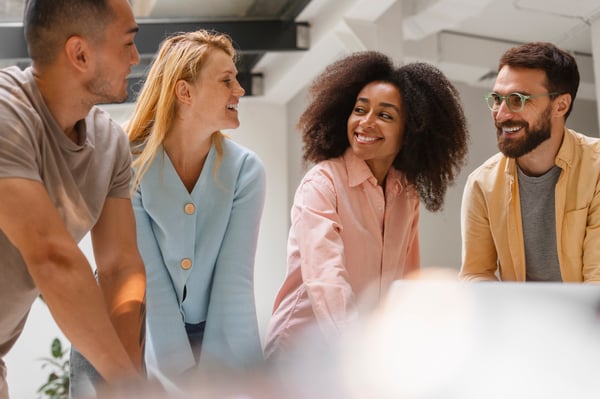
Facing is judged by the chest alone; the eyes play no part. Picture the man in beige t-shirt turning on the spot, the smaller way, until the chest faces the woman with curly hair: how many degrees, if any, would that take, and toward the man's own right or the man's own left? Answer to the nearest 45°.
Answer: approximately 90° to the man's own left

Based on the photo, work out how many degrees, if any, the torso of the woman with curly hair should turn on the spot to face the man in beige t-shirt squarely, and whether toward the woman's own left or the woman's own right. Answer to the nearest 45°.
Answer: approximately 90° to the woman's own right

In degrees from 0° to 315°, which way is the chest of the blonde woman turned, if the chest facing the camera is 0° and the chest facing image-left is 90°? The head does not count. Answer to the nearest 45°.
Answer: approximately 0°

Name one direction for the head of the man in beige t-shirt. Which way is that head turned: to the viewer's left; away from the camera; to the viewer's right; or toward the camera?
to the viewer's right

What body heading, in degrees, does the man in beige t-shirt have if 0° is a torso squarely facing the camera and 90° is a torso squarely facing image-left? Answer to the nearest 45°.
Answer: approximately 315°
